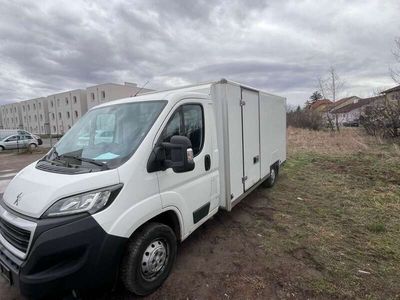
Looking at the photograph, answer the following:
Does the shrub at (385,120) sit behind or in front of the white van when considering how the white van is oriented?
behind

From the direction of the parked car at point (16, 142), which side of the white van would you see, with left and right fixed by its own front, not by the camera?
right

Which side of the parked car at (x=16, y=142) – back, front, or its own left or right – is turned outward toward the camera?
left

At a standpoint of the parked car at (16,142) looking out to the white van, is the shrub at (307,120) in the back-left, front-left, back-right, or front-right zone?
front-left

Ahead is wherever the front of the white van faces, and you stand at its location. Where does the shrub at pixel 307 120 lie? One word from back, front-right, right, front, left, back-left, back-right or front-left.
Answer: back

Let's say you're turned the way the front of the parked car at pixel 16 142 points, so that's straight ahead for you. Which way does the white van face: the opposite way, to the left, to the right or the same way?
the same way

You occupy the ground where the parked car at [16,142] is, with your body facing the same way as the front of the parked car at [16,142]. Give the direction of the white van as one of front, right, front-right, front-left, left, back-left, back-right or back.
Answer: left

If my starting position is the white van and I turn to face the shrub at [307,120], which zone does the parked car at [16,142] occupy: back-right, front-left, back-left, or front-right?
front-left

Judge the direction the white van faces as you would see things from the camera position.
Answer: facing the viewer and to the left of the viewer

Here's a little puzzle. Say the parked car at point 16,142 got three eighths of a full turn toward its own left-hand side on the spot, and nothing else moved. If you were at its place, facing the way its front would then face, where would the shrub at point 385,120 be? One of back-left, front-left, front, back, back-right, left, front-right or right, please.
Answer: front

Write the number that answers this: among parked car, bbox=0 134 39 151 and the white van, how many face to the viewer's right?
0
